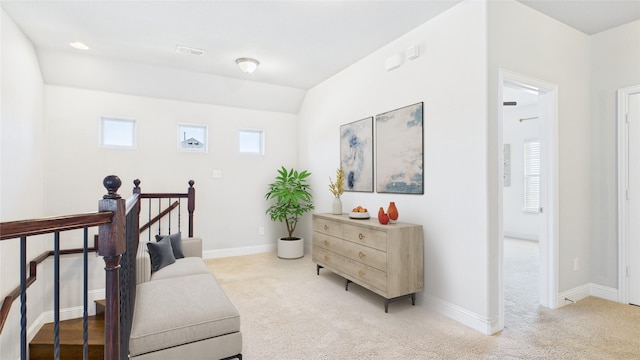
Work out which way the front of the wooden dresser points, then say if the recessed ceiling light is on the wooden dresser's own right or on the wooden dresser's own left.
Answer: on the wooden dresser's own right

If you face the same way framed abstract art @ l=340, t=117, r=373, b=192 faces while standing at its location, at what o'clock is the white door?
The white door is roughly at 8 o'clock from the framed abstract art.

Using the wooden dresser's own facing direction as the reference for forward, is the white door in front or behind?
behind

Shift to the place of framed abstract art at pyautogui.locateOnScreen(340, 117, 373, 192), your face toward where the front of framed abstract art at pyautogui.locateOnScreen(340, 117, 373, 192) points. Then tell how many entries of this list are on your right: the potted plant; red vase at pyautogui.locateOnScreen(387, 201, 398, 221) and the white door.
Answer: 1

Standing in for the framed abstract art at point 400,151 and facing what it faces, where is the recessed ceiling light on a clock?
The recessed ceiling light is roughly at 1 o'clock from the framed abstract art.

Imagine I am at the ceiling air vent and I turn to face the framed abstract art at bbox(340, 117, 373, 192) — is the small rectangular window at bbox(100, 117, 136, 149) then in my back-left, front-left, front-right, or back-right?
back-left

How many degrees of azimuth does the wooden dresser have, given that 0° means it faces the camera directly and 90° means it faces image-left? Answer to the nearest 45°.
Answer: approximately 45°

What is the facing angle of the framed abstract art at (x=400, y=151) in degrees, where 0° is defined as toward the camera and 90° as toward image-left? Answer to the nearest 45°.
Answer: approximately 45°
